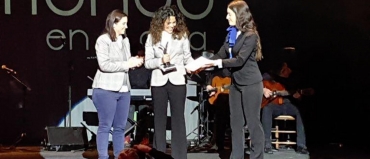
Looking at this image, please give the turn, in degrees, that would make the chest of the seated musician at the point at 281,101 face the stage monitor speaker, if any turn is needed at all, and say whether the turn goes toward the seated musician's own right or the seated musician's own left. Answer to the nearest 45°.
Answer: approximately 90° to the seated musician's own right

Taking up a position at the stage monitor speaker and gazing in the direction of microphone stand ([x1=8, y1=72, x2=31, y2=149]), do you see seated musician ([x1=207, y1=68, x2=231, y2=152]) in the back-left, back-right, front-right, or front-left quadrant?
back-right

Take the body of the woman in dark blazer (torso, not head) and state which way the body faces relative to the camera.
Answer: to the viewer's left

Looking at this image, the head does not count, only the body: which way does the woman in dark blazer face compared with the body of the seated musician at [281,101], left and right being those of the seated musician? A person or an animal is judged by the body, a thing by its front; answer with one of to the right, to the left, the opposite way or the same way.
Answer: to the right

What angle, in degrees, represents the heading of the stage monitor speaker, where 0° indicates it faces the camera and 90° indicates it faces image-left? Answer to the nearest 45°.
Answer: approximately 180°

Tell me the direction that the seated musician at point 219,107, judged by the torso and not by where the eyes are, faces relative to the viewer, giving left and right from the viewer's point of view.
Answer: facing the viewer and to the left of the viewer

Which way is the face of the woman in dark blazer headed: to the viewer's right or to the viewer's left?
to the viewer's left

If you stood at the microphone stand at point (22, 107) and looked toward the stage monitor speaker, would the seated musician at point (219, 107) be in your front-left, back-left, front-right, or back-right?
front-left

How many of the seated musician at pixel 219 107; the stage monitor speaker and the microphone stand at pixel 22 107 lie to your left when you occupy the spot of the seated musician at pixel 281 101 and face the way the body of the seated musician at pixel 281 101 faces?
0

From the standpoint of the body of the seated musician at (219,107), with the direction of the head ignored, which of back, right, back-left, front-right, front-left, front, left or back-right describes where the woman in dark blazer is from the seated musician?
front-left

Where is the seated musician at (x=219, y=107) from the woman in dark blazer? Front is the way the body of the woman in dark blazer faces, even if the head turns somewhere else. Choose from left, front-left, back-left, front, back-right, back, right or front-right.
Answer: right

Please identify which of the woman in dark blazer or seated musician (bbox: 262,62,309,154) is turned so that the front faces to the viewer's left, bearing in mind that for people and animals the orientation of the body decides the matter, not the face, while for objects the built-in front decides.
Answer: the woman in dark blazer

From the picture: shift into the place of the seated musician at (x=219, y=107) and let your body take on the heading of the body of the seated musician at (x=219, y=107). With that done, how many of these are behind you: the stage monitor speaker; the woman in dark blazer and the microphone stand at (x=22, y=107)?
0

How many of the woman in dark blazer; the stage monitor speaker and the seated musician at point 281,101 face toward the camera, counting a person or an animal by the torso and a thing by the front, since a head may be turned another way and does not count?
1

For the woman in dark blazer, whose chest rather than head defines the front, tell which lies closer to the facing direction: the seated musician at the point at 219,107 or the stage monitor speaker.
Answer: the stage monitor speaker

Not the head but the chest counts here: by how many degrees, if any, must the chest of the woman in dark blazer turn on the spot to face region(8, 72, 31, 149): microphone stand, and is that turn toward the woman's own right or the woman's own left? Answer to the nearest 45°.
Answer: approximately 45° to the woman's own right

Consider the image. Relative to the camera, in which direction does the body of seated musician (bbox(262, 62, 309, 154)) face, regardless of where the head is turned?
toward the camera

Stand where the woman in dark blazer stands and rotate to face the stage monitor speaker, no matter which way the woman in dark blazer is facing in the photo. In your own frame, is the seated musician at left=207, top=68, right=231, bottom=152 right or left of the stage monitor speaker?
right

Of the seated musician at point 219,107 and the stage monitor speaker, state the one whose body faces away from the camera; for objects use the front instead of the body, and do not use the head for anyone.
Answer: the stage monitor speaker
